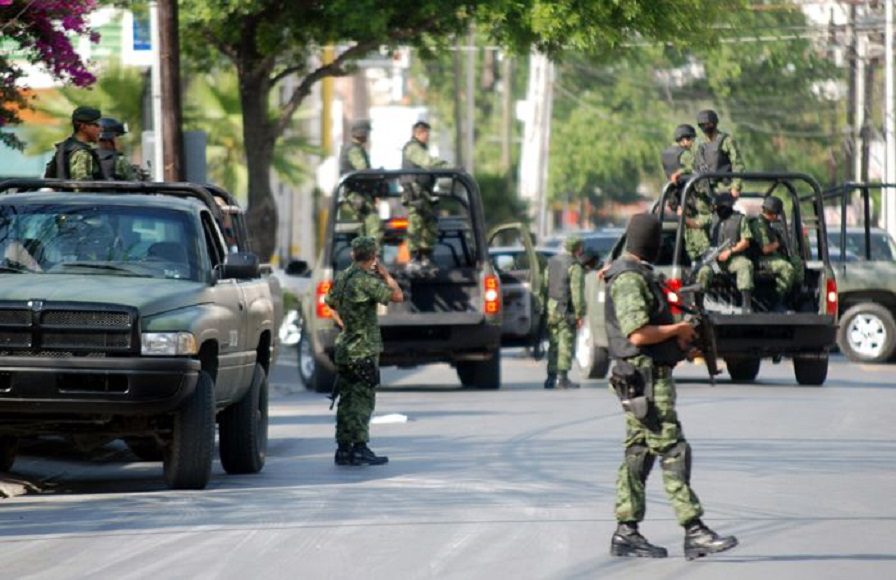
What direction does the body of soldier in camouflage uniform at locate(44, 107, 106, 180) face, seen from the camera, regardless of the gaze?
to the viewer's right

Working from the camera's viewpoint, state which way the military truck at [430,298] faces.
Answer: facing away from the viewer

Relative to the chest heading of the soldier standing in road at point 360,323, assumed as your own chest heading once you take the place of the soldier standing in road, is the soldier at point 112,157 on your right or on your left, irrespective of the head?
on your left

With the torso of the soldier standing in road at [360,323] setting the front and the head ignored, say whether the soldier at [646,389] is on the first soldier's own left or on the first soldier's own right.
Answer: on the first soldier's own right

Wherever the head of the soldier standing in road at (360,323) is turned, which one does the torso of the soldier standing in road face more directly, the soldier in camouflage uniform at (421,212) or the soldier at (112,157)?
the soldier in camouflage uniform

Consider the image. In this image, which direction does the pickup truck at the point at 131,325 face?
toward the camera

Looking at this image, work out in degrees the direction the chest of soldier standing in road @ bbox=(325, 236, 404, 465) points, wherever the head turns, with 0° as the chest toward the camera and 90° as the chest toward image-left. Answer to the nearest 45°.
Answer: approximately 225°

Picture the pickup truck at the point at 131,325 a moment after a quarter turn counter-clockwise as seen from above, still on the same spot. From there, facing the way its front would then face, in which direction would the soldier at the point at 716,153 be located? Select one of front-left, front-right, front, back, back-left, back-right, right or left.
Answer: front-left

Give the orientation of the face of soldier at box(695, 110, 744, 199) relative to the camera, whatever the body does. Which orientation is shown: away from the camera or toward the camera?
toward the camera
